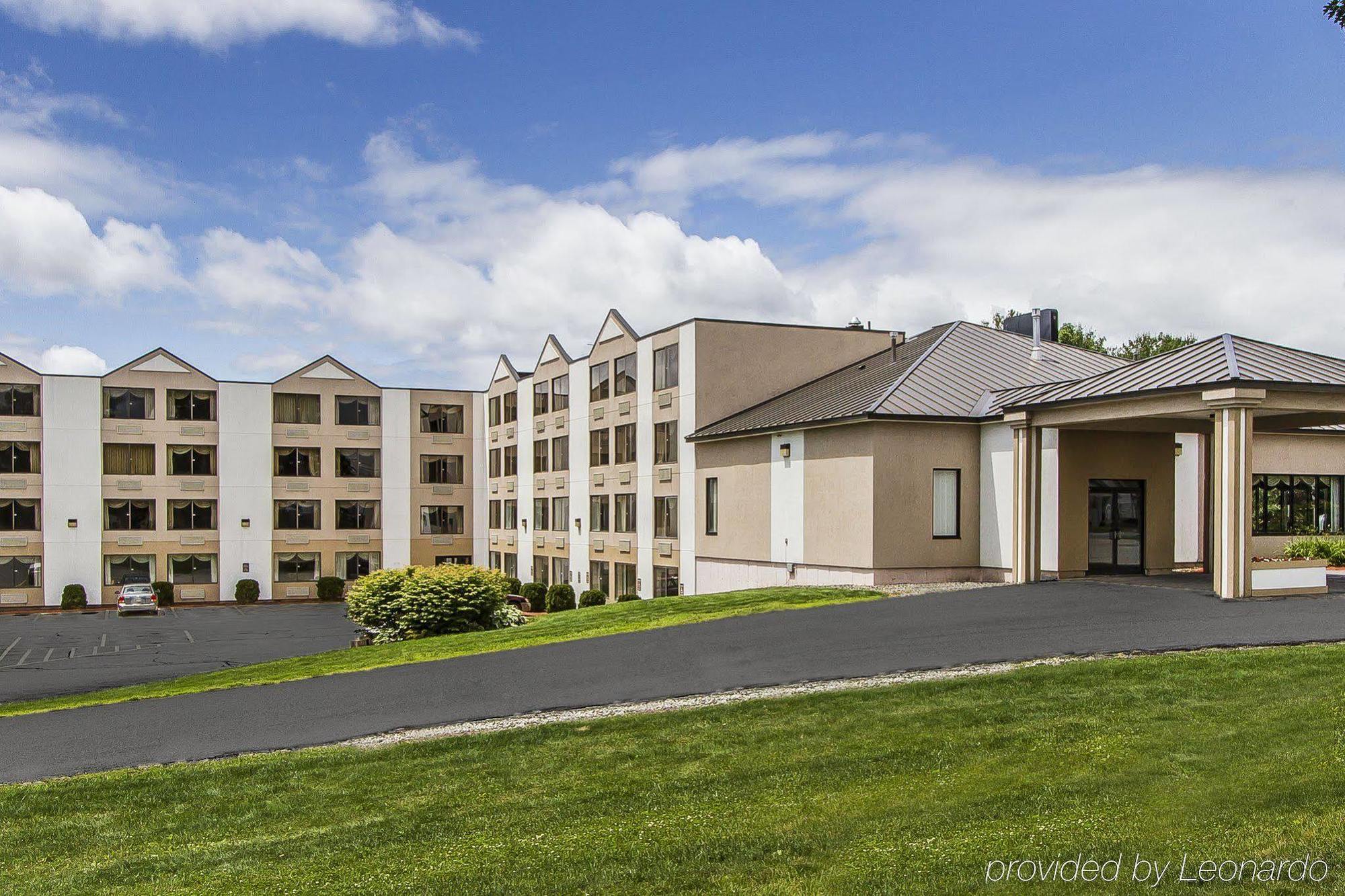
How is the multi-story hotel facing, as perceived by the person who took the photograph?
facing the viewer
